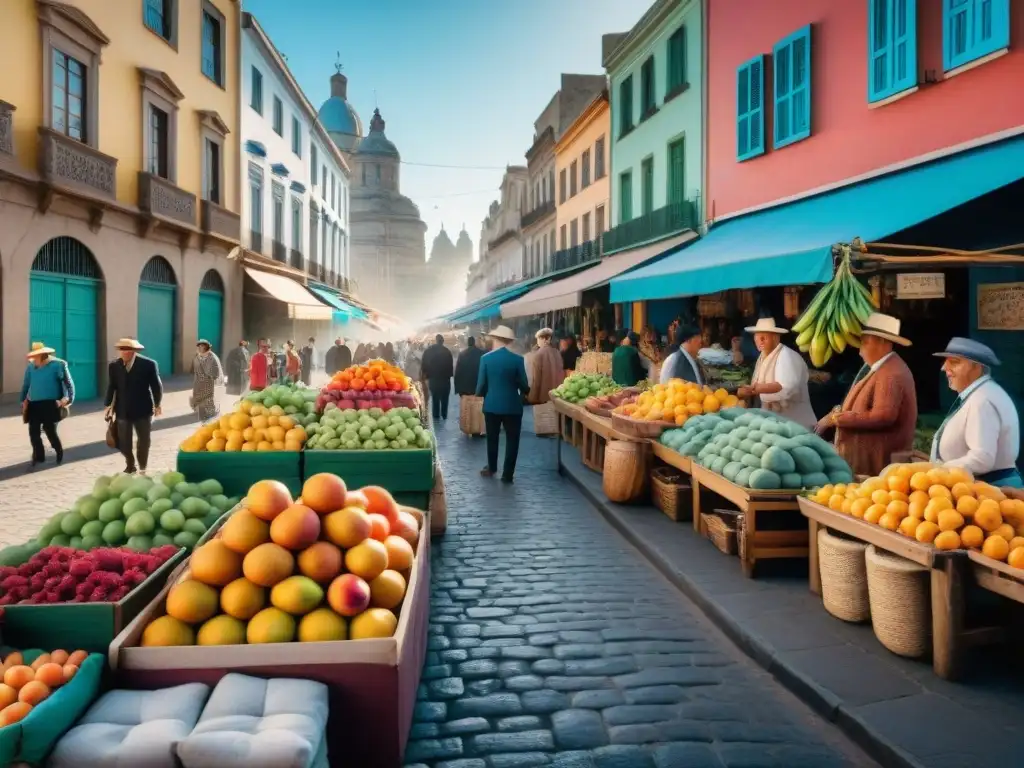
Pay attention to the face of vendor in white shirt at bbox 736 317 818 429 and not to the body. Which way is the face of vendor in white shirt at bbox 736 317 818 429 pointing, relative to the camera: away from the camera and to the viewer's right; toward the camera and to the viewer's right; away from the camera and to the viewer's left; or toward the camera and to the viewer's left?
toward the camera and to the viewer's left

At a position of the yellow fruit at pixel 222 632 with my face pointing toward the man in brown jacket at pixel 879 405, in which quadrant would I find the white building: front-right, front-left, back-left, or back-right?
front-left

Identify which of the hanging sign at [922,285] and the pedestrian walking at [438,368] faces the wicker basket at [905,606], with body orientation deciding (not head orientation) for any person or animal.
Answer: the hanging sign

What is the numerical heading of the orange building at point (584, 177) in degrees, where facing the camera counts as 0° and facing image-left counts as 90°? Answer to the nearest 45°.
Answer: approximately 45°

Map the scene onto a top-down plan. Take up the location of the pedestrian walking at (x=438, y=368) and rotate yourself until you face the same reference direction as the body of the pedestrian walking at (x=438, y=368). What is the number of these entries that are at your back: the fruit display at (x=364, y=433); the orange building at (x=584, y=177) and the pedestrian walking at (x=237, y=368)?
1

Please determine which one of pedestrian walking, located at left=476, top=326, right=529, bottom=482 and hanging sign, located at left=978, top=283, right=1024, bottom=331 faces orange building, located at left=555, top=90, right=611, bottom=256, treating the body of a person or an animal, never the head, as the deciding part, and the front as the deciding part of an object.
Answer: the pedestrian walking

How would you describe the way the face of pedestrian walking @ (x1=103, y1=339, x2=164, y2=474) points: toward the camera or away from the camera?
toward the camera

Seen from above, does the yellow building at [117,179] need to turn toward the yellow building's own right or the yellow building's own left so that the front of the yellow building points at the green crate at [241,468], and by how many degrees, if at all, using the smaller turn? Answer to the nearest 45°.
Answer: approximately 45° to the yellow building's own right

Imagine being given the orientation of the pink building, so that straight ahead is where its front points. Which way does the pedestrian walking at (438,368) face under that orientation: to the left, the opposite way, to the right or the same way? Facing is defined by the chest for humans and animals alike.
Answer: to the right

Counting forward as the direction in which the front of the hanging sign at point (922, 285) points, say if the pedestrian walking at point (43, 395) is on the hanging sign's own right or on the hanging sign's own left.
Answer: on the hanging sign's own right

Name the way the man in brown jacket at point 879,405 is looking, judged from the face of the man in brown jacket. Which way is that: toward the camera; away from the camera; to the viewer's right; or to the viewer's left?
to the viewer's left

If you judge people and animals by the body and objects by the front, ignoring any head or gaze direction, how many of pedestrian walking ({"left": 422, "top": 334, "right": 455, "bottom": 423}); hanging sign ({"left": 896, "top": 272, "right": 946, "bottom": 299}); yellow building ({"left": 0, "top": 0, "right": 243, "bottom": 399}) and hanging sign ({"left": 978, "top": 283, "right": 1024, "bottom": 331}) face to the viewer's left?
0
